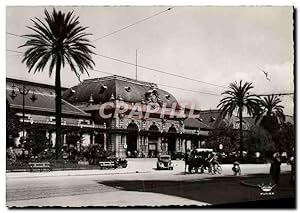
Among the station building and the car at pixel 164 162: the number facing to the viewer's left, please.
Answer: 0

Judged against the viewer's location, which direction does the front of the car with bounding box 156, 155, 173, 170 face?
facing the viewer and to the right of the viewer

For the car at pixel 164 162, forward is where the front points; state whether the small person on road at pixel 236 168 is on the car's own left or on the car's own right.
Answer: on the car's own left

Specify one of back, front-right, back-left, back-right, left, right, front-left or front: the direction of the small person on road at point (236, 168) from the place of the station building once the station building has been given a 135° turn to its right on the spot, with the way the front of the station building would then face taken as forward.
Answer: back

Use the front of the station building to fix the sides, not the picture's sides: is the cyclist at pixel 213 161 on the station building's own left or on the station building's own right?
on the station building's own left

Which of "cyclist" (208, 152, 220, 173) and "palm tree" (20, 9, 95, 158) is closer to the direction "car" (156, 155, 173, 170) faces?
the cyclist
